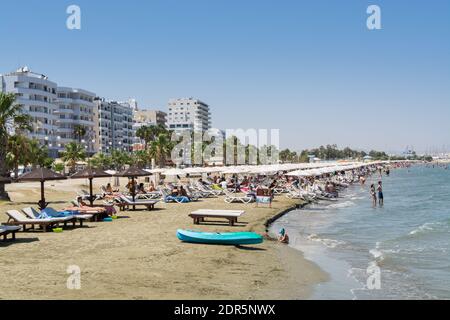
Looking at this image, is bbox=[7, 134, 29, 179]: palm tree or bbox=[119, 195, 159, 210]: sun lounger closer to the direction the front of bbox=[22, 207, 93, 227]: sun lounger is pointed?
the sun lounger

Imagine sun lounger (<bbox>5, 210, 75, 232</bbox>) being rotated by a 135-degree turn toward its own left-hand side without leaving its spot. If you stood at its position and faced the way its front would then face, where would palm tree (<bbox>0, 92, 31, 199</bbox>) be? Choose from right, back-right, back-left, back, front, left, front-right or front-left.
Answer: front-right

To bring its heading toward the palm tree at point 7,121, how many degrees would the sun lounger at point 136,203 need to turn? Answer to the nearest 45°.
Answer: approximately 135° to its left

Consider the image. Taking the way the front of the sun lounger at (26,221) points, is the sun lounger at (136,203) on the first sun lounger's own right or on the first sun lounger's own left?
on the first sun lounger's own left

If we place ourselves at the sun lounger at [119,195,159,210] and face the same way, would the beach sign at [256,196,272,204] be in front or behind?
in front

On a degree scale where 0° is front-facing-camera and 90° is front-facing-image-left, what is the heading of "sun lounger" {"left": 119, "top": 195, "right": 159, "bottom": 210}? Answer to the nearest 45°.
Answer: approximately 270°

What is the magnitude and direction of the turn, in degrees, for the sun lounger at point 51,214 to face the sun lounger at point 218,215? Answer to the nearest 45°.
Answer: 0° — it already faces it

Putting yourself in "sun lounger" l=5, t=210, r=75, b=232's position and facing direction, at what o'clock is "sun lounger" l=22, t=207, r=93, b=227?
"sun lounger" l=22, t=207, r=93, b=227 is roughly at 10 o'clock from "sun lounger" l=5, t=210, r=75, b=232.

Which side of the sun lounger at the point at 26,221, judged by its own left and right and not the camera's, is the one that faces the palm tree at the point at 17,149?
left

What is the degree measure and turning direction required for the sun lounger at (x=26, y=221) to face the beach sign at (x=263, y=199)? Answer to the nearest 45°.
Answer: approximately 45° to its left

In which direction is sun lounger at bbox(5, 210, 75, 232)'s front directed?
to the viewer's right

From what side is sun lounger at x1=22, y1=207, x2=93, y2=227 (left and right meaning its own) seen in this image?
right
